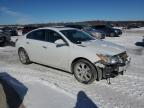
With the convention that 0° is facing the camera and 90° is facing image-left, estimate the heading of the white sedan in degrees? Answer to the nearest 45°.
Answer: approximately 315°
